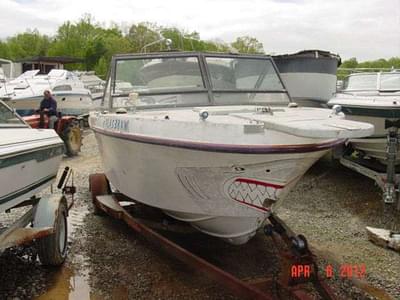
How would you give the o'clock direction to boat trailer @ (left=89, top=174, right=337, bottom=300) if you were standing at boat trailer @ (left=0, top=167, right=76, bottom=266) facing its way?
boat trailer @ (left=89, top=174, right=337, bottom=300) is roughly at 9 o'clock from boat trailer @ (left=0, top=167, right=76, bottom=266).

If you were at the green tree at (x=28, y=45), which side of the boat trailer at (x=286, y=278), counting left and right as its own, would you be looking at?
back

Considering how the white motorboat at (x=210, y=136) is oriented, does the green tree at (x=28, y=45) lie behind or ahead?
behind

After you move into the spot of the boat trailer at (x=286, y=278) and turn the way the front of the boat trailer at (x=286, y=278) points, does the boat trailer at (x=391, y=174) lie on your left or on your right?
on your left

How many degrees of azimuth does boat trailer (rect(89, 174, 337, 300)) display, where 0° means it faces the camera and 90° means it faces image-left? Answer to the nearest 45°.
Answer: approximately 315°

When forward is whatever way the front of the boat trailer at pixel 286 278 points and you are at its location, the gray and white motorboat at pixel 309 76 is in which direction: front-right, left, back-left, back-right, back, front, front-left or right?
back-left

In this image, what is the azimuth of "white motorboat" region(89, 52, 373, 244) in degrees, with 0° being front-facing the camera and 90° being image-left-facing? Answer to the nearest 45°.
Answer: approximately 315°
